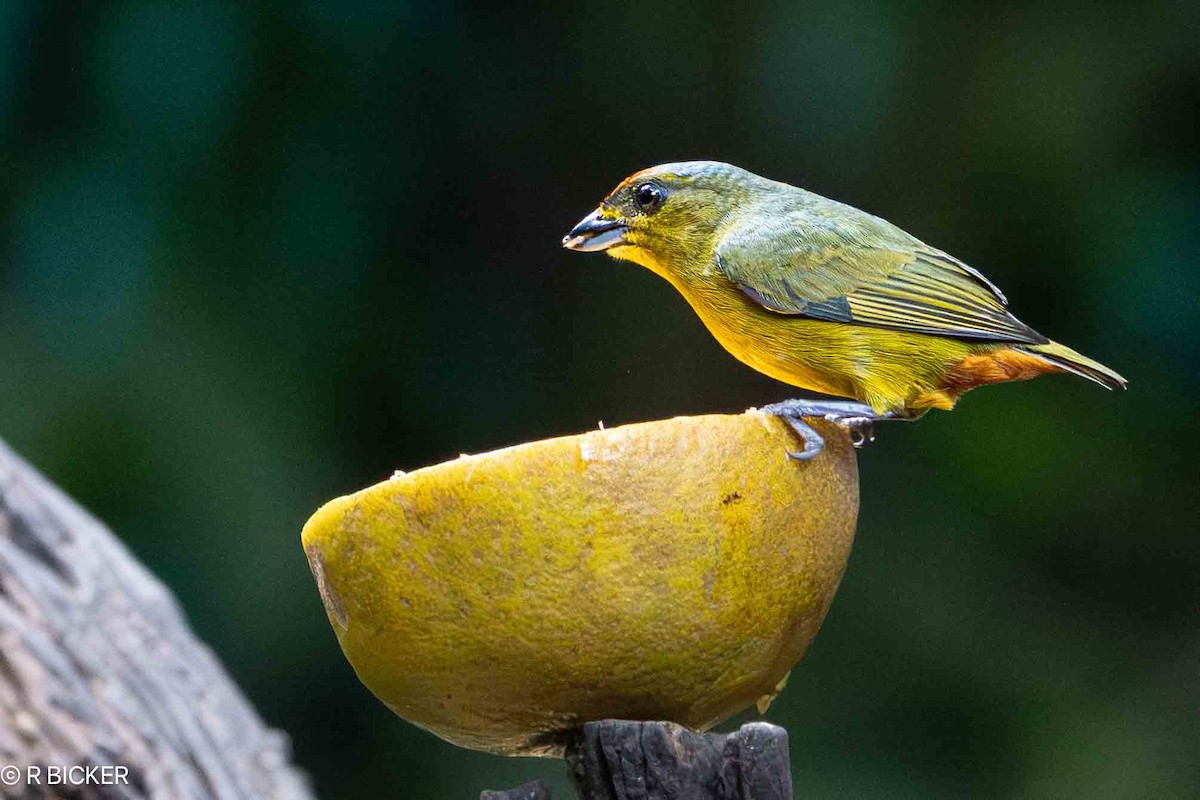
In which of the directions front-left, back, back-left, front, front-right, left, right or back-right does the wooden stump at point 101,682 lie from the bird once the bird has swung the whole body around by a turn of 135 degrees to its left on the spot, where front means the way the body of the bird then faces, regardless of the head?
back-right

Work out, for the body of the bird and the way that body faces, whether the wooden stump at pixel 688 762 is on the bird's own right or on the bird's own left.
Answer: on the bird's own left

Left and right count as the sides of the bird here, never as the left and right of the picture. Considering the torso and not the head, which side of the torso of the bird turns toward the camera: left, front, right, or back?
left
